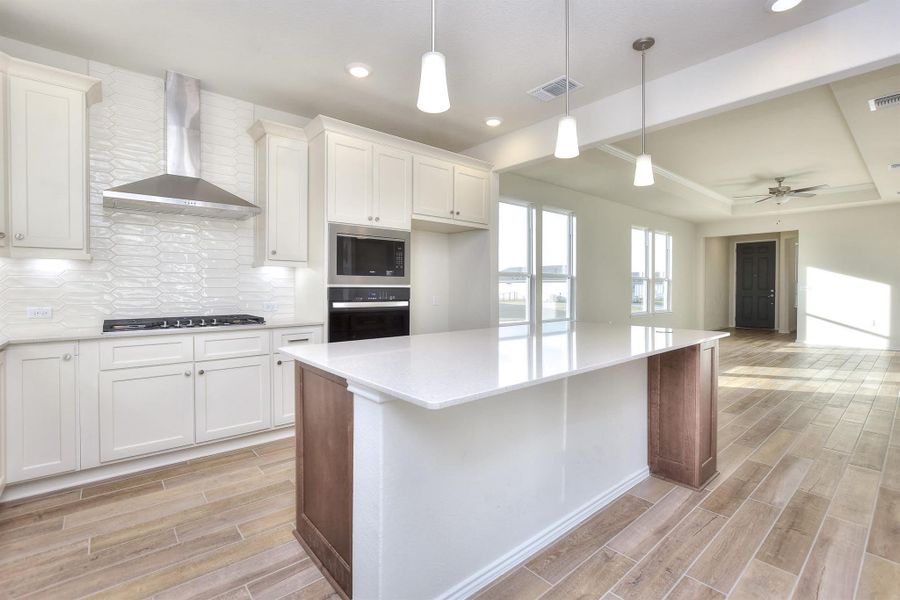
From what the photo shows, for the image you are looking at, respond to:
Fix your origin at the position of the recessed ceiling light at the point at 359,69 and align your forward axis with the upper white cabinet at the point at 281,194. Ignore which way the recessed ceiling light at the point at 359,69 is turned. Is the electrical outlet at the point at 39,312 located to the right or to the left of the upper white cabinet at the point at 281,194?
left

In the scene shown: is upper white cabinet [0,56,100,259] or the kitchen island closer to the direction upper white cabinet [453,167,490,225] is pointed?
the kitchen island

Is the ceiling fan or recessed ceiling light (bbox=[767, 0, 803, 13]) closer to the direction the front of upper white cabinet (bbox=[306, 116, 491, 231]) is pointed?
the recessed ceiling light

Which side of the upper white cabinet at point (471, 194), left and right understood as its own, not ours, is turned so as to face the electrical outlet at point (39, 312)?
right
